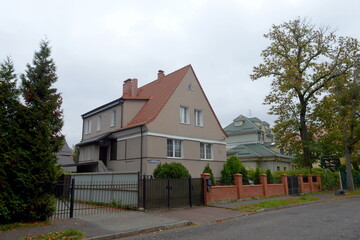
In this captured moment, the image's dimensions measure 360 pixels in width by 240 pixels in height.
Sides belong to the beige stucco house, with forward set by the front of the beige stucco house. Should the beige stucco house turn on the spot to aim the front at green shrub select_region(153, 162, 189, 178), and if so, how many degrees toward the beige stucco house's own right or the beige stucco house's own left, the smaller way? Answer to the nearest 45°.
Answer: approximately 45° to the beige stucco house's own left

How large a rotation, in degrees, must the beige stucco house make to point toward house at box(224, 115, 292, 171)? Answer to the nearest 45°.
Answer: approximately 90° to its left

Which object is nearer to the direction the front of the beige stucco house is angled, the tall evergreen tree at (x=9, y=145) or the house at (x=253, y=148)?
the tall evergreen tree

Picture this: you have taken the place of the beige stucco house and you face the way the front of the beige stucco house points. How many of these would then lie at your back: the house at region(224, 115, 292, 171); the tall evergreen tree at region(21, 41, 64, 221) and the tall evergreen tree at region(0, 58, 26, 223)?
1

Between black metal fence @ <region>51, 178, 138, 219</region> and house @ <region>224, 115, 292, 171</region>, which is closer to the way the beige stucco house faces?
the black metal fence
